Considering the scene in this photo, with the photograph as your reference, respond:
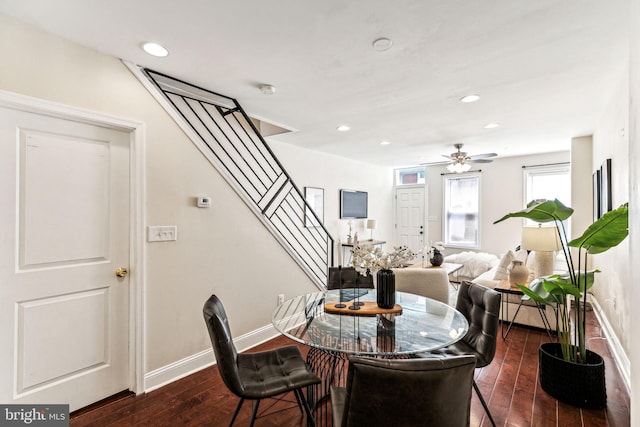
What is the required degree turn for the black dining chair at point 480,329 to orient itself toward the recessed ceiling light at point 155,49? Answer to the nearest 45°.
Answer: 0° — it already faces it

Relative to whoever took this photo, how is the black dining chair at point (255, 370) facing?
facing to the right of the viewer

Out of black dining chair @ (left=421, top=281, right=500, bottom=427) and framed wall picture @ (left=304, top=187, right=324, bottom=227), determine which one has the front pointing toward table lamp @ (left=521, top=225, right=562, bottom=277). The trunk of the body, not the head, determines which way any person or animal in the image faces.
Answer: the framed wall picture

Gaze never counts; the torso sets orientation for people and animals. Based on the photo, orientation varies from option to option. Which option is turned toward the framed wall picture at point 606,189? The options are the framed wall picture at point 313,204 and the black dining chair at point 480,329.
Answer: the framed wall picture at point 313,204

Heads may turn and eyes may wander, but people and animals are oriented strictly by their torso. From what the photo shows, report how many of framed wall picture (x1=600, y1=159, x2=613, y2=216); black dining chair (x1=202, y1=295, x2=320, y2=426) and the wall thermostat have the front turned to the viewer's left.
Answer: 1

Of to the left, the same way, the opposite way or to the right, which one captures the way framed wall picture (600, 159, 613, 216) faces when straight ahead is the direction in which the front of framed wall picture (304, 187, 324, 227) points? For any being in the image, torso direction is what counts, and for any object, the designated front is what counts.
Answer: the opposite way

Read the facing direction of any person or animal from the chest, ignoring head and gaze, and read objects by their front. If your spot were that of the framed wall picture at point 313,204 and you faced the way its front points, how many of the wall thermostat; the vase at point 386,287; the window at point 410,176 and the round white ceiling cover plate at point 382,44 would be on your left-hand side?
1

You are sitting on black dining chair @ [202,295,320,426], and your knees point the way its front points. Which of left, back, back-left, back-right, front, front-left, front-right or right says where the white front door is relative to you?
front-left

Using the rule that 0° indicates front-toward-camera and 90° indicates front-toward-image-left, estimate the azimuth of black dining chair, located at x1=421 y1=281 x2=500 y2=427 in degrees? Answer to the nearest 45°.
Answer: approximately 45°

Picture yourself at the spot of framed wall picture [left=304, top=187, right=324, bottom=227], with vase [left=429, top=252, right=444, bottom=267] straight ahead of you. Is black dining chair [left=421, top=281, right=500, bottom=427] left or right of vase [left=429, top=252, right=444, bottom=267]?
right

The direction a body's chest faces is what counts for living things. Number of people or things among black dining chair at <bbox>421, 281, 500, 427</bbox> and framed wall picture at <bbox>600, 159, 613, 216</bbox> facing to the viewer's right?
0

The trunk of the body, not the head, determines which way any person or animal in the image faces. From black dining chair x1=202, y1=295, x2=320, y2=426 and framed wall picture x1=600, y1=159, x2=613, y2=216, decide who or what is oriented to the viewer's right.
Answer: the black dining chair

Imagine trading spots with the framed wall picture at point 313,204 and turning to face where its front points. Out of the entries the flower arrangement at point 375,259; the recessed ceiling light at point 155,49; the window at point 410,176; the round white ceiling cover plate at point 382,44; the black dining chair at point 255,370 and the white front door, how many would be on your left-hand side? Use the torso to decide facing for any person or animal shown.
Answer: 2

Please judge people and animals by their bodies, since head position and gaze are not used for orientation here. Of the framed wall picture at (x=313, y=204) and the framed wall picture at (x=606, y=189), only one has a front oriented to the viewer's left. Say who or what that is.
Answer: the framed wall picture at (x=606, y=189)

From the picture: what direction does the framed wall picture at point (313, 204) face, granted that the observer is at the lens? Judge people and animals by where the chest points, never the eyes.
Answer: facing the viewer and to the right of the viewer
